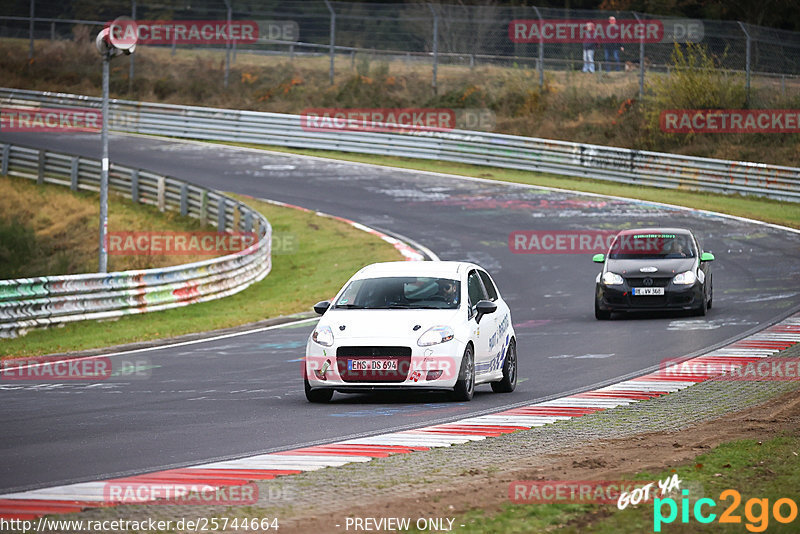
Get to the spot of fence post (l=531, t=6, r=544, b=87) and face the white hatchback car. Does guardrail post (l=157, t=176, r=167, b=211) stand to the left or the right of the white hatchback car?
right

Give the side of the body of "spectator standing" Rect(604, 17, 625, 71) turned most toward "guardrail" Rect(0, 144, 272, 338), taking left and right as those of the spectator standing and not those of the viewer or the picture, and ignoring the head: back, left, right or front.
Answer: front

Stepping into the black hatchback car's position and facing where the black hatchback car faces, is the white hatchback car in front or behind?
in front

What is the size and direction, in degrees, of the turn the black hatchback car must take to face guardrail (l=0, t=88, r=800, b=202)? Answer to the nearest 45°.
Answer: approximately 180°

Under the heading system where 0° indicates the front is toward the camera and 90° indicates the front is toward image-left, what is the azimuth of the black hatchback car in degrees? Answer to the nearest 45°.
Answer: approximately 0°

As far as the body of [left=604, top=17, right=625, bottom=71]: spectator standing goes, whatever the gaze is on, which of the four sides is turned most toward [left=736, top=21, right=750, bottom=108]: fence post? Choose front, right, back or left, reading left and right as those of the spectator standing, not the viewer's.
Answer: left

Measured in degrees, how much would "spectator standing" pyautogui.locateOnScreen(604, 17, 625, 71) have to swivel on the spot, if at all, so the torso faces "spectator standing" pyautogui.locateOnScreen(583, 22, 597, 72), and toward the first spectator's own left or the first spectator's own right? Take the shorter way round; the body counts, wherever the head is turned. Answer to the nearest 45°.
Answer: approximately 135° to the first spectator's own right

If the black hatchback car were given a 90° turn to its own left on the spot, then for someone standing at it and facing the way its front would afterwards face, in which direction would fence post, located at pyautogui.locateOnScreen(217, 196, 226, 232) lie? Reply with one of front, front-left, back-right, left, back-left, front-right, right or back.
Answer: back-left

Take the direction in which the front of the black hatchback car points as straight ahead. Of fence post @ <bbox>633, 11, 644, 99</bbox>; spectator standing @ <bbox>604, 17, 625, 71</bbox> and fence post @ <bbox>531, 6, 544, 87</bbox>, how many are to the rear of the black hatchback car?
3

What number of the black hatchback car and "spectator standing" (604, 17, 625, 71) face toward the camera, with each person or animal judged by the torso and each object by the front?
2

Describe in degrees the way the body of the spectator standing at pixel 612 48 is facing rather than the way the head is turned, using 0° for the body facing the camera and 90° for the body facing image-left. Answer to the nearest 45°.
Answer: approximately 0°

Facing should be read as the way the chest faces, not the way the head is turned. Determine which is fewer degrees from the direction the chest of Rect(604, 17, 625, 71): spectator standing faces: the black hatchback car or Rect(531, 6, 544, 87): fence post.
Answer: the black hatchback car
